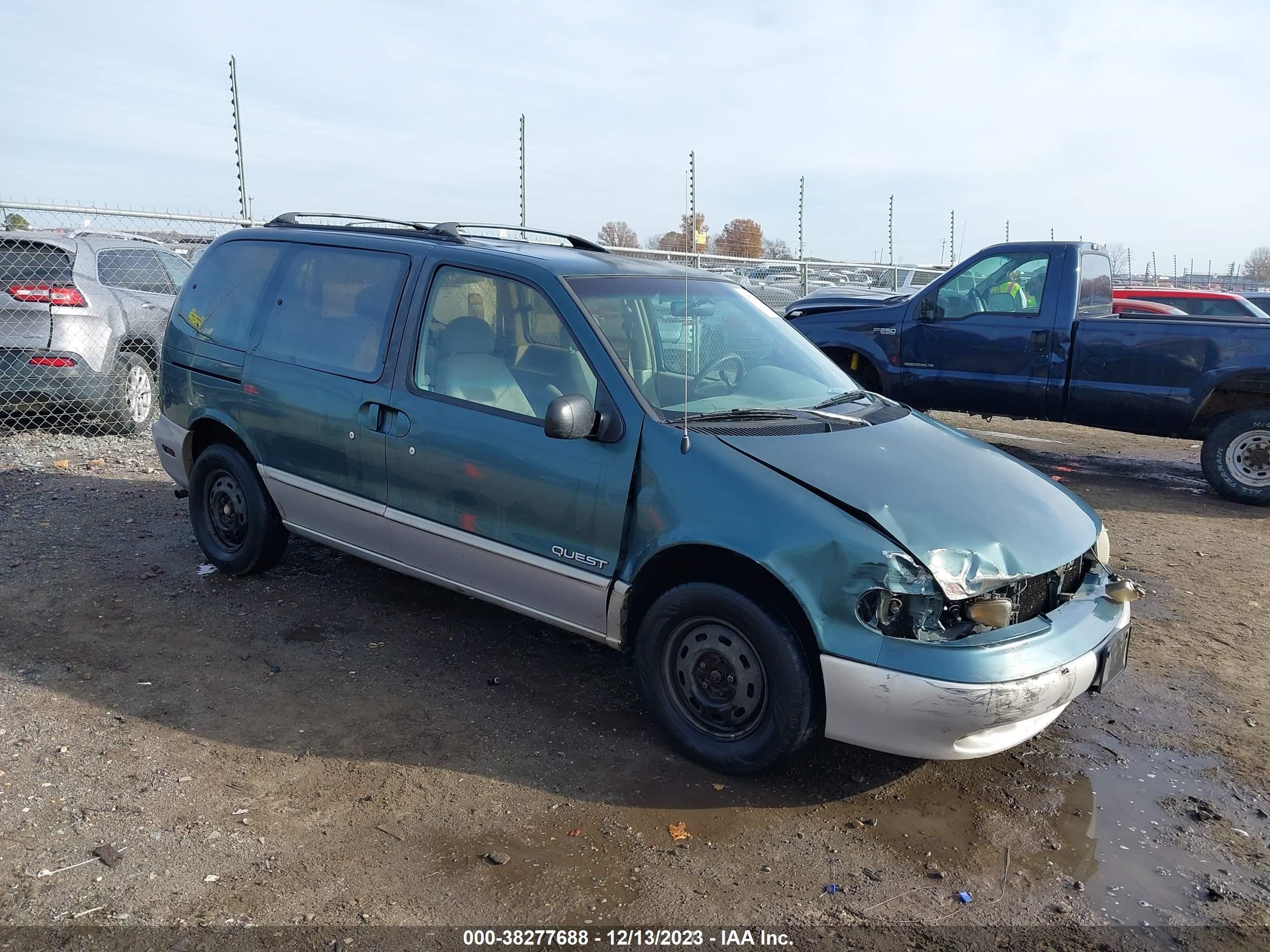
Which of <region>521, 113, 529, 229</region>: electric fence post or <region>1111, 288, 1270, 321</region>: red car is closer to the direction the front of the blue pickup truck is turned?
the electric fence post

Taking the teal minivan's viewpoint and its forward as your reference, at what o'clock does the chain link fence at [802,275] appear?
The chain link fence is roughly at 8 o'clock from the teal minivan.

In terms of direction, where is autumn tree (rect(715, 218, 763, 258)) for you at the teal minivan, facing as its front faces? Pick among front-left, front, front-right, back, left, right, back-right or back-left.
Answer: back-left

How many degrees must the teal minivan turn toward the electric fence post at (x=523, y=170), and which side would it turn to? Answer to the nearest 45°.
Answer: approximately 135° to its left

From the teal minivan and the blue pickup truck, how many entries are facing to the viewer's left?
1

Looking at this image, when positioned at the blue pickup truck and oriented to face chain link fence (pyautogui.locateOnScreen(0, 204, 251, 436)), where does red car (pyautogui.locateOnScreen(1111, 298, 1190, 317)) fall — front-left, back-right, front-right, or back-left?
back-right

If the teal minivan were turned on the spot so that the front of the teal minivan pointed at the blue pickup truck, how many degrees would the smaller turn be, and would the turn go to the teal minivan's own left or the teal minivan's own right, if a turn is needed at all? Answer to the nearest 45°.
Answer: approximately 90° to the teal minivan's own left

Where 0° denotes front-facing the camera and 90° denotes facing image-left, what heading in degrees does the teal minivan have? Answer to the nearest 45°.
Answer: approximately 315°

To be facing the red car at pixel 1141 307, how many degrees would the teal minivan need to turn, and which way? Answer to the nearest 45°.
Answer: approximately 90° to its left

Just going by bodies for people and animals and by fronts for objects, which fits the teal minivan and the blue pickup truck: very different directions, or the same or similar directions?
very different directions

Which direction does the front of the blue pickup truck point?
to the viewer's left

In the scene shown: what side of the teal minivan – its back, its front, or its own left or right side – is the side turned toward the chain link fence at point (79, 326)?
back

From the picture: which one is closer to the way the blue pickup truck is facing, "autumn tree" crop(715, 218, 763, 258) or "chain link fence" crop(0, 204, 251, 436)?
the chain link fence
